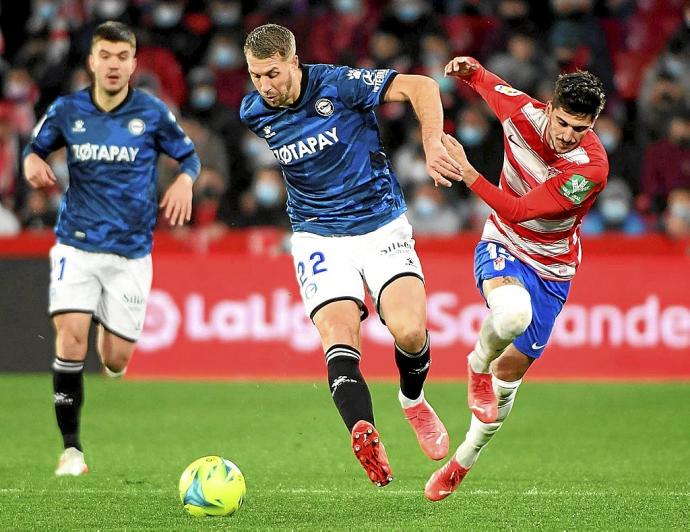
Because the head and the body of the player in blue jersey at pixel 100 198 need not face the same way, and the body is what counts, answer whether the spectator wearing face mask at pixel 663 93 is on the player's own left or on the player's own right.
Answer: on the player's own left

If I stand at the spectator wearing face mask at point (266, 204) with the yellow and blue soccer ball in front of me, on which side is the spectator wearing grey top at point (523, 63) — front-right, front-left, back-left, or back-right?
back-left

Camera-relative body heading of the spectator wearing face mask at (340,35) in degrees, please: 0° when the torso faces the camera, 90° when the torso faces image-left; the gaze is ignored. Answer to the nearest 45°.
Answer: approximately 0°

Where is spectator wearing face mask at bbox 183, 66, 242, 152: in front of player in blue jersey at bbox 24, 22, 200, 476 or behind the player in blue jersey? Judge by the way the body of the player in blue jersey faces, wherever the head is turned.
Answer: behind

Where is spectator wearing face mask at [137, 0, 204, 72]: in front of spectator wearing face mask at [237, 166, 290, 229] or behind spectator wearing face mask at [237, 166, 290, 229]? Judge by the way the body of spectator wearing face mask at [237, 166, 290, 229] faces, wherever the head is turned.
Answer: behind

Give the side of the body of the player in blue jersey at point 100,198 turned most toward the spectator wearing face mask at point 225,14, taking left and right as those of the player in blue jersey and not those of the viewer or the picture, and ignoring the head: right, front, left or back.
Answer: back

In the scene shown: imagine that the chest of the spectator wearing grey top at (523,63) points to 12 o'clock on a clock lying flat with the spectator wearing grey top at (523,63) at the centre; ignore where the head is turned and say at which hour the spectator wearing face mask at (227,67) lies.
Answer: the spectator wearing face mask at (227,67) is roughly at 3 o'clock from the spectator wearing grey top at (523,63).

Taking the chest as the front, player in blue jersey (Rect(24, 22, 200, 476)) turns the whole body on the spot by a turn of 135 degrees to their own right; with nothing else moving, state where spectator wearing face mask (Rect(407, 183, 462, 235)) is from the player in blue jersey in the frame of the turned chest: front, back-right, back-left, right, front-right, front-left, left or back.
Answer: right

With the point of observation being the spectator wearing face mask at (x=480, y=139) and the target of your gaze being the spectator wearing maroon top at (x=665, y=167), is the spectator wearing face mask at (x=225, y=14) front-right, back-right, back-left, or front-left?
back-left
